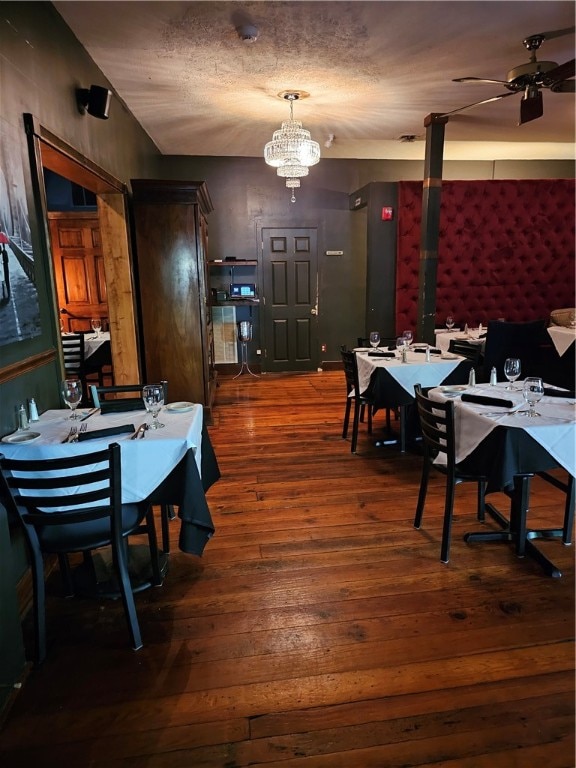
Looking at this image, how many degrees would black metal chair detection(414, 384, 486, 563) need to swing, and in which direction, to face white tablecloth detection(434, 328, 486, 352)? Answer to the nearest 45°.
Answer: approximately 45° to its left

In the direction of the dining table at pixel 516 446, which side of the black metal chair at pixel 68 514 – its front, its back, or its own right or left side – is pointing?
right

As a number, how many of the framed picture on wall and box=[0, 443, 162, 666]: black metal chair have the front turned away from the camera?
1

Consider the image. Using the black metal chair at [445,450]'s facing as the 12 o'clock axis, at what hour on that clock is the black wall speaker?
The black wall speaker is roughly at 8 o'clock from the black metal chair.

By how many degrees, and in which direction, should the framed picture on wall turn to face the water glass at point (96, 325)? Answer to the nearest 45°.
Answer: approximately 90° to its left

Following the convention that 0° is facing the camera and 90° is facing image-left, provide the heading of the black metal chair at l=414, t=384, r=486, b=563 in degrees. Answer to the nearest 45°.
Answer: approximately 225°

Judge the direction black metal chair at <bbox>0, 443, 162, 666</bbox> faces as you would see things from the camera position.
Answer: facing away from the viewer

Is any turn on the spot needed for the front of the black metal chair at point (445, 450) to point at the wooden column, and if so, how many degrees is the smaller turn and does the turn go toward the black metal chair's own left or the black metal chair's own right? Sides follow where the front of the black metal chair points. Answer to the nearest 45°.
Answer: approximately 45° to the black metal chair's own left

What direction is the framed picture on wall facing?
to the viewer's right

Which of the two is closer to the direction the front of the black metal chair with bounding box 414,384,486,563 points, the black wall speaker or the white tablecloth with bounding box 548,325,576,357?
the white tablecloth
